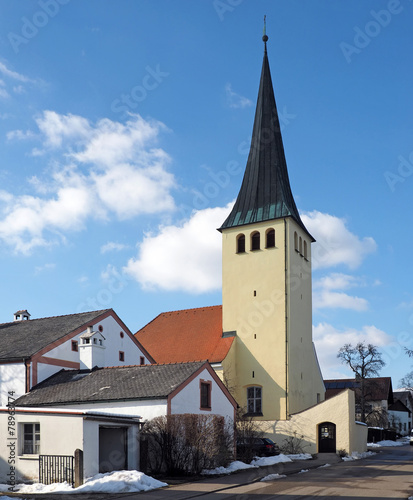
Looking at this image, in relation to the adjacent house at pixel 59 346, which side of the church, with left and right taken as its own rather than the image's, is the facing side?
right

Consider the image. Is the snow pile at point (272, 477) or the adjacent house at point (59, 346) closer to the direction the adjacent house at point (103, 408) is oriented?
the snow pile

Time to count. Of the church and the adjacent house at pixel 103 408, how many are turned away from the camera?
0

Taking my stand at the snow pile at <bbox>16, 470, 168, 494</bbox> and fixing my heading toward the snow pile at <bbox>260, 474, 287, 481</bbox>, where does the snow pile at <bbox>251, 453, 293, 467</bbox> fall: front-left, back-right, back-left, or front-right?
front-left

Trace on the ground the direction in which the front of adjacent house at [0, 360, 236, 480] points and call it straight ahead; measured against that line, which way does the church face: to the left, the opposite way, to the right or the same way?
the same way

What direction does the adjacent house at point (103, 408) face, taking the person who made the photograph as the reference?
facing the viewer and to the right of the viewer

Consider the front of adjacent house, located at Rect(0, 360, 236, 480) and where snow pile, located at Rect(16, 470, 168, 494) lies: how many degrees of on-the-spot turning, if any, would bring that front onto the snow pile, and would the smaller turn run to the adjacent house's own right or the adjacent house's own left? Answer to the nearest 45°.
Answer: approximately 45° to the adjacent house's own right

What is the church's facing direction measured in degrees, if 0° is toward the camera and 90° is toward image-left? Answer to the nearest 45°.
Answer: approximately 315°

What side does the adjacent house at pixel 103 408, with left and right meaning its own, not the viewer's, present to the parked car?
left

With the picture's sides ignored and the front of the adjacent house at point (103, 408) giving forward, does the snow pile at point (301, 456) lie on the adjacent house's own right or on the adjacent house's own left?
on the adjacent house's own left

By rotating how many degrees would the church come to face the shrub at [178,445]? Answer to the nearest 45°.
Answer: approximately 45° to its right

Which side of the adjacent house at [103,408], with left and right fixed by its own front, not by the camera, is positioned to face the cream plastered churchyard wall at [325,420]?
left

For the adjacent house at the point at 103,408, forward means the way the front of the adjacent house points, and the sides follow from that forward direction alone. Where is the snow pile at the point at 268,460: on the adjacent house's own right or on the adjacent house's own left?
on the adjacent house's own left
